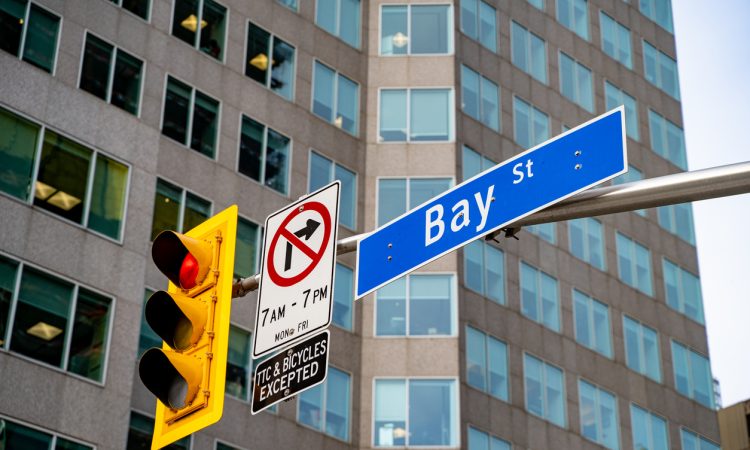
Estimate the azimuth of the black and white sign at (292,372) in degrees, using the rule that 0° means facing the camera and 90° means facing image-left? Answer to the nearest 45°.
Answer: approximately 45°

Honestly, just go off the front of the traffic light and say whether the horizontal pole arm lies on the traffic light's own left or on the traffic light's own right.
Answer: on the traffic light's own left

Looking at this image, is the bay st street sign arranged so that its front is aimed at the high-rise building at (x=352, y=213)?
no

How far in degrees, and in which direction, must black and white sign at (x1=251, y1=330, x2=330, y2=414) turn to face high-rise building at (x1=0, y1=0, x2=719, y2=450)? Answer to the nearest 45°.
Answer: approximately 135° to its right

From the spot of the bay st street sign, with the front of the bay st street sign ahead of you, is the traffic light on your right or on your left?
on your right

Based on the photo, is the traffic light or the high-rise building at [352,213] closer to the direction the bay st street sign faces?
the traffic light

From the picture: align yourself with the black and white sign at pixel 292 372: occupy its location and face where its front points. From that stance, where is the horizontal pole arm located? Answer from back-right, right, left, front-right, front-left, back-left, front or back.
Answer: left

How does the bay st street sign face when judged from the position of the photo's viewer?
facing the viewer and to the left of the viewer

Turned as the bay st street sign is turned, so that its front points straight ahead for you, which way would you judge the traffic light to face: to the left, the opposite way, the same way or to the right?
the same way

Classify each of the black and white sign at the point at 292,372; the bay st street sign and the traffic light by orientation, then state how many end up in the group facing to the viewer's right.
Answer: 0

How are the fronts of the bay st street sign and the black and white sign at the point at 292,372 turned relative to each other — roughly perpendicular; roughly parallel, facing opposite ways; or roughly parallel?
roughly parallel

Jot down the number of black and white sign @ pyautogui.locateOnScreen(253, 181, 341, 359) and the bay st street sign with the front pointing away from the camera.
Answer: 0

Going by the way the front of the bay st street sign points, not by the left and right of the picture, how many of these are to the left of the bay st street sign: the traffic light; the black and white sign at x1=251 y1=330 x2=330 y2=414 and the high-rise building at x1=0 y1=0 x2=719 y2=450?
0

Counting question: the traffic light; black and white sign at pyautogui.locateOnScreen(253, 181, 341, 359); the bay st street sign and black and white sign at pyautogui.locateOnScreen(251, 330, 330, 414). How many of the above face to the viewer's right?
0

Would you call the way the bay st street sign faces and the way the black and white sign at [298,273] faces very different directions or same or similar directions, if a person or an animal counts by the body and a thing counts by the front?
same or similar directions
